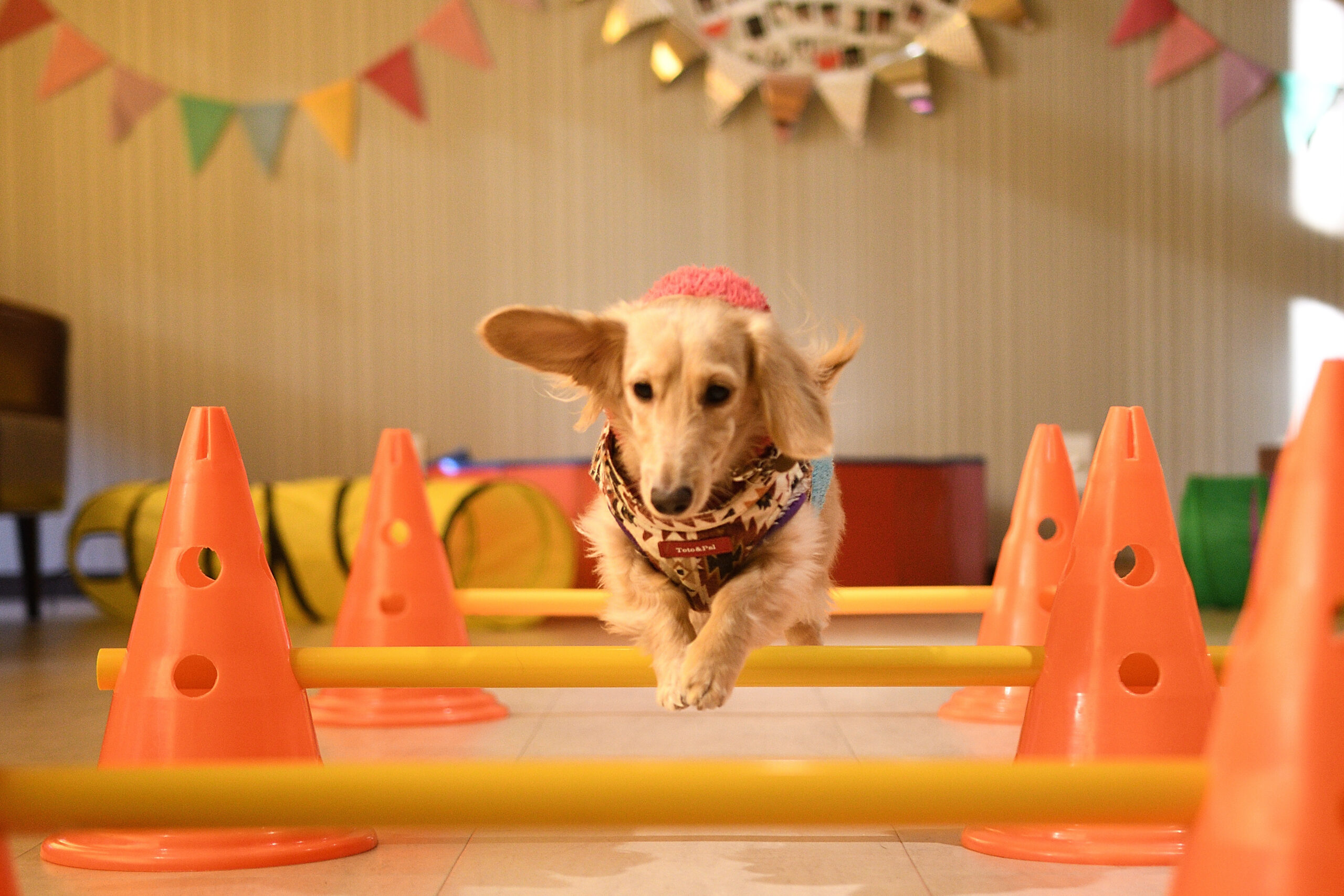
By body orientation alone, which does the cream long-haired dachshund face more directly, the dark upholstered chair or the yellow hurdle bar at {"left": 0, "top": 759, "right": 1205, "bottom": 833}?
the yellow hurdle bar

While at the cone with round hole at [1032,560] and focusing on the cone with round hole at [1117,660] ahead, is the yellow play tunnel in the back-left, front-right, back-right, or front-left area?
back-right

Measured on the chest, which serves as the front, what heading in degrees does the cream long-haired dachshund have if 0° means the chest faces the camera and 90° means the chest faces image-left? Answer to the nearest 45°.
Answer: approximately 0°

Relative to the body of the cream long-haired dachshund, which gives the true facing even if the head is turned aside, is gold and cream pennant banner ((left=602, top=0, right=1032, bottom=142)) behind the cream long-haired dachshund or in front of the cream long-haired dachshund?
behind

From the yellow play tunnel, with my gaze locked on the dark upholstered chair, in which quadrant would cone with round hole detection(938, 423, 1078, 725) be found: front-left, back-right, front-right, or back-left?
back-left

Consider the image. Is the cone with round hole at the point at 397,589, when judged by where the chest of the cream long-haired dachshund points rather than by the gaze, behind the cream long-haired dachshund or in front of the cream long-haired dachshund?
behind

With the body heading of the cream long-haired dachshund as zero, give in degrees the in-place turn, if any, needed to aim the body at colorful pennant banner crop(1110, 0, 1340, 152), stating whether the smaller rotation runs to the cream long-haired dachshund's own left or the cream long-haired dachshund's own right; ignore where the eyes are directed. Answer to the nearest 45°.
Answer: approximately 135° to the cream long-haired dachshund's own left

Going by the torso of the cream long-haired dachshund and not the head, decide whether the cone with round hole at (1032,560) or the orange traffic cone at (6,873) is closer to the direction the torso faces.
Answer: the orange traffic cone

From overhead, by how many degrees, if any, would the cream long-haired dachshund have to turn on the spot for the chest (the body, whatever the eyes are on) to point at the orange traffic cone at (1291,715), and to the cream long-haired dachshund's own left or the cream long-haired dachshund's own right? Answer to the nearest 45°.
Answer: approximately 45° to the cream long-haired dachshund's own left
